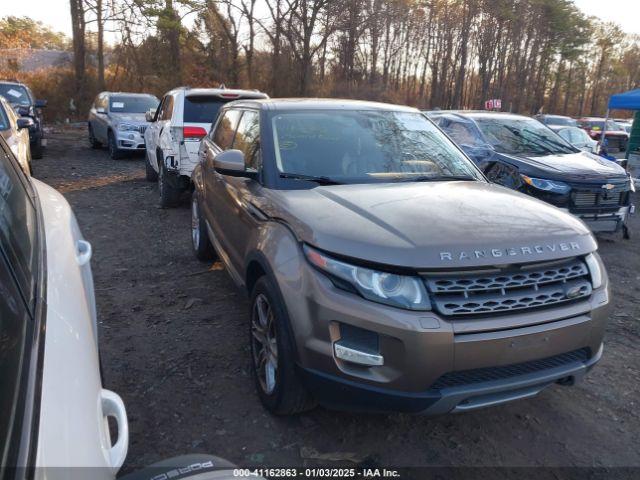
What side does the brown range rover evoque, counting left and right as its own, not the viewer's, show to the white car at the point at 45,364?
right

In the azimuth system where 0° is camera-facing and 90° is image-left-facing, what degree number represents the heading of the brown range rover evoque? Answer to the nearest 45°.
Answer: approximately 315°

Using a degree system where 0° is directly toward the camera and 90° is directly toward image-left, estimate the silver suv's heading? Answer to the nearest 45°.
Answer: approximately 315°

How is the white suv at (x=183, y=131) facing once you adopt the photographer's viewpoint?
facing away from the viewer and to the left of the viewer
